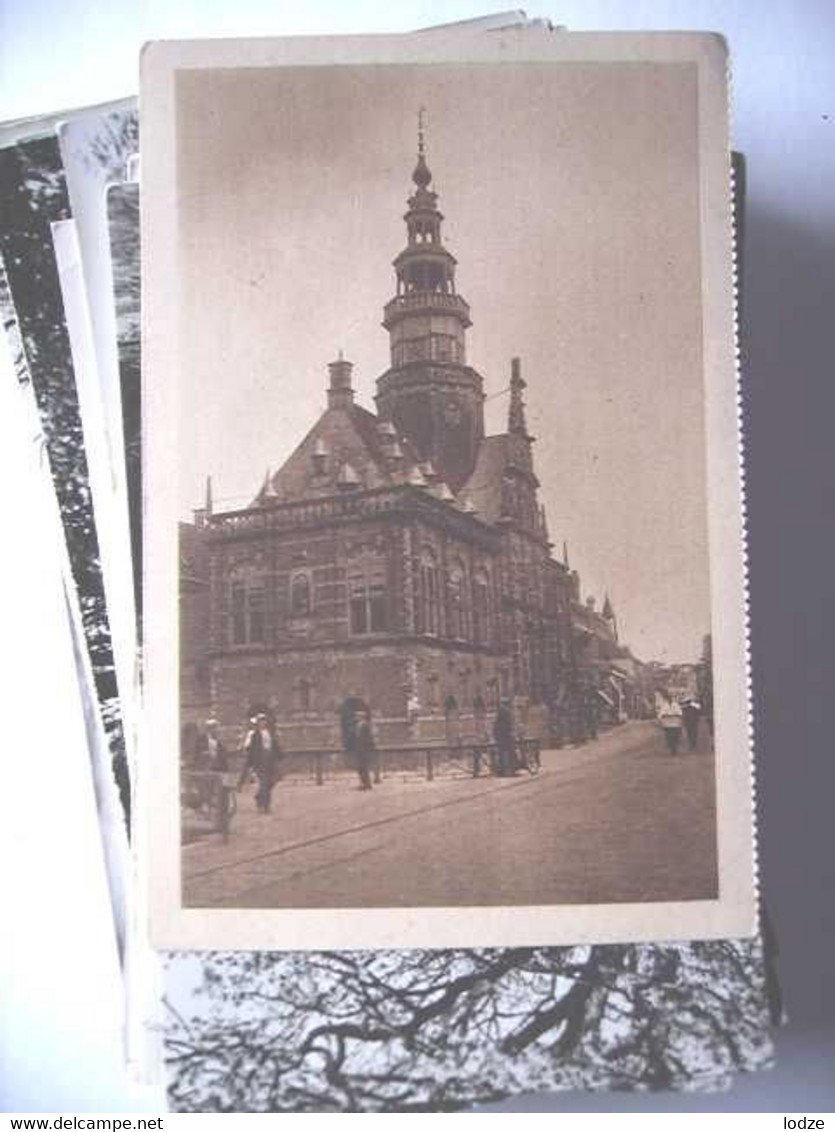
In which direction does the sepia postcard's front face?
toward the camera
